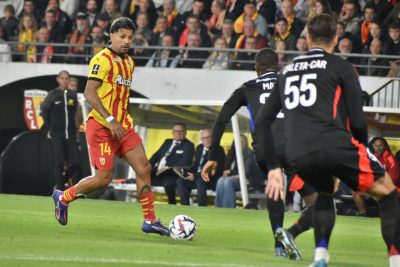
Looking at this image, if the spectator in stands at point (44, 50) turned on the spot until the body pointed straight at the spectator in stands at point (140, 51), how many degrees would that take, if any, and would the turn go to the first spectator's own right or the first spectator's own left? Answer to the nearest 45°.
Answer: approximately 45° to the first spectator's own left

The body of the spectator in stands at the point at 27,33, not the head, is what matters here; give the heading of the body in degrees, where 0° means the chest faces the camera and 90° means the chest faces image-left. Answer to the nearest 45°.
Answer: approximately 0°

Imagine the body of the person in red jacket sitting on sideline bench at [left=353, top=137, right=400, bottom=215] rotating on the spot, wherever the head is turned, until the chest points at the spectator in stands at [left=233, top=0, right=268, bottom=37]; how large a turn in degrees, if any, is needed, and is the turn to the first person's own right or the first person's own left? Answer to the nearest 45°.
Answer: approximately 90° to the first person's own right

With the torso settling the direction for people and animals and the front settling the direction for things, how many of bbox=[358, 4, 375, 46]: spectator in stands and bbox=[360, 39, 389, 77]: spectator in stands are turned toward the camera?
2

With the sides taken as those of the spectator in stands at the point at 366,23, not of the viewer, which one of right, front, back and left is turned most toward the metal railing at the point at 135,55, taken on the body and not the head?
right
